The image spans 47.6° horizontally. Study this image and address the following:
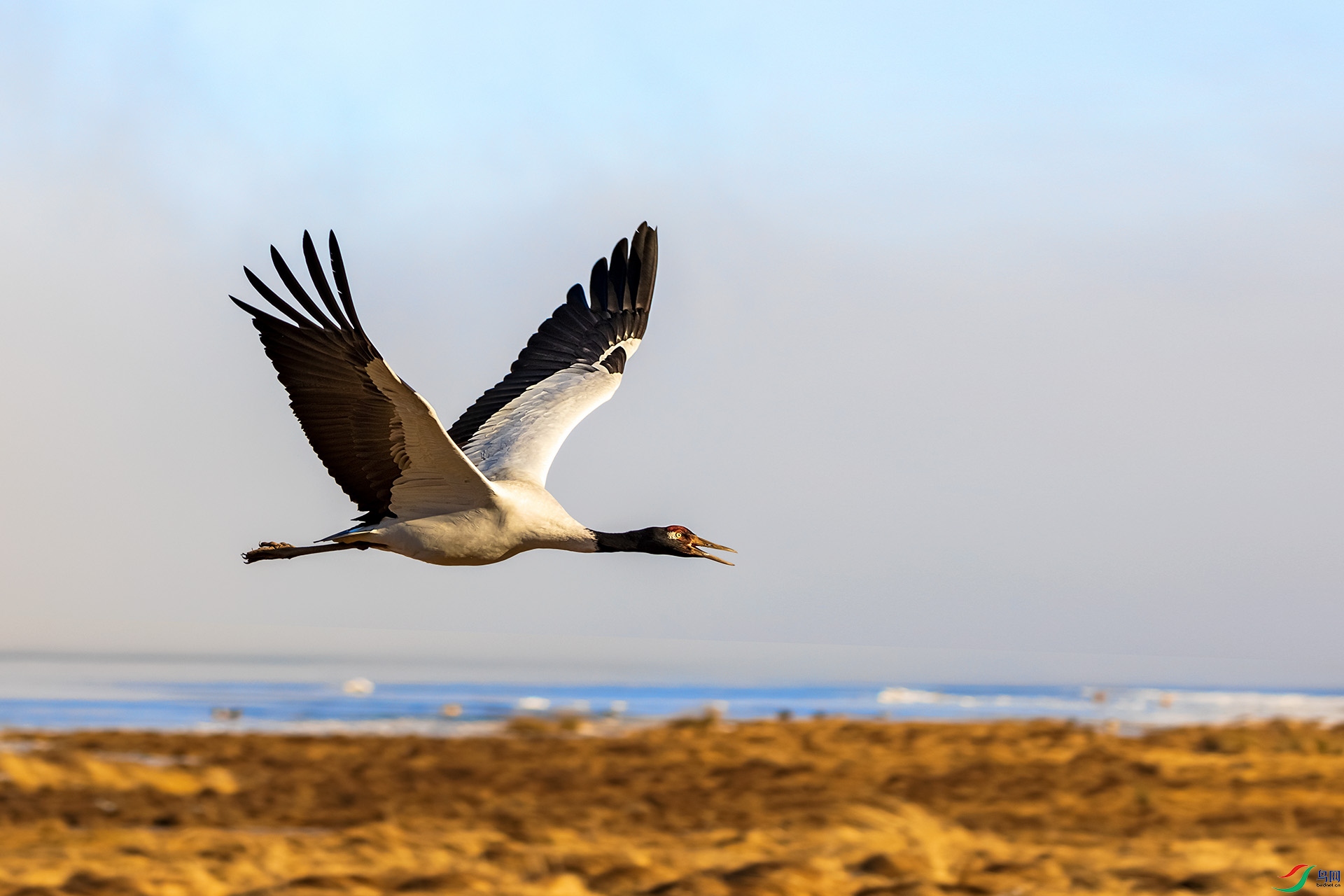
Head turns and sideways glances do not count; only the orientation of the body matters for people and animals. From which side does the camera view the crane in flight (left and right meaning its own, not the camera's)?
right
